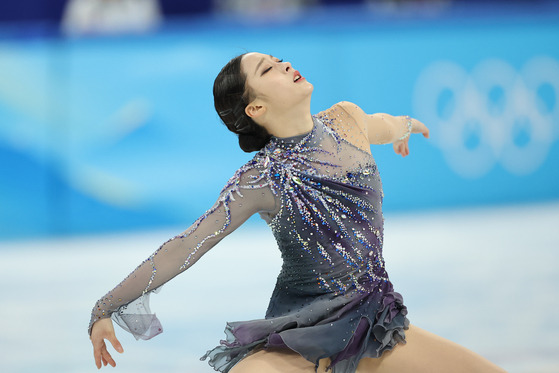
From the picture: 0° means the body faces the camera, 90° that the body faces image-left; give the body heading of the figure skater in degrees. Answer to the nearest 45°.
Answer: approximately 315°
